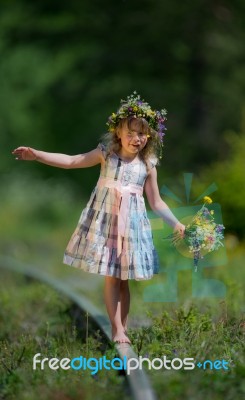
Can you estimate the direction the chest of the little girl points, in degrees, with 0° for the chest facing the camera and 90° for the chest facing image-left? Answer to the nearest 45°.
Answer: approximately 0°
